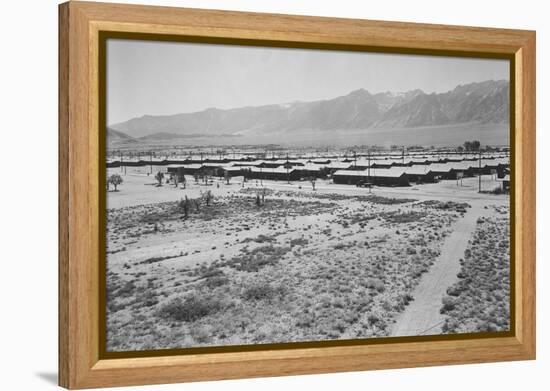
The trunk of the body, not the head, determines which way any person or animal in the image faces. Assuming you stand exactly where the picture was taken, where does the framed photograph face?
facing the viewer and to the right of the viewer
